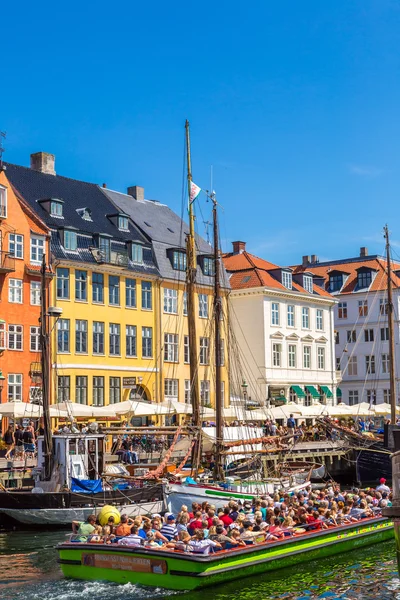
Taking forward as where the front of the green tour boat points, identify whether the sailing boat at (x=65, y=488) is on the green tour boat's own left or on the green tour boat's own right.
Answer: on the green tour boat's own left

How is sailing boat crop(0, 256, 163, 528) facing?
to the viewer's left

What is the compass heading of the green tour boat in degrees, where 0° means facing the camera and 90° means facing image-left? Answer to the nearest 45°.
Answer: approximately 225°

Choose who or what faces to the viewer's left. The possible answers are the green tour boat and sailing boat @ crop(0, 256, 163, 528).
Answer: the sailing boat

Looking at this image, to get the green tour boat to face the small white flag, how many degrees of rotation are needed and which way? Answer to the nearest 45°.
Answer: approximately 45° to its left
